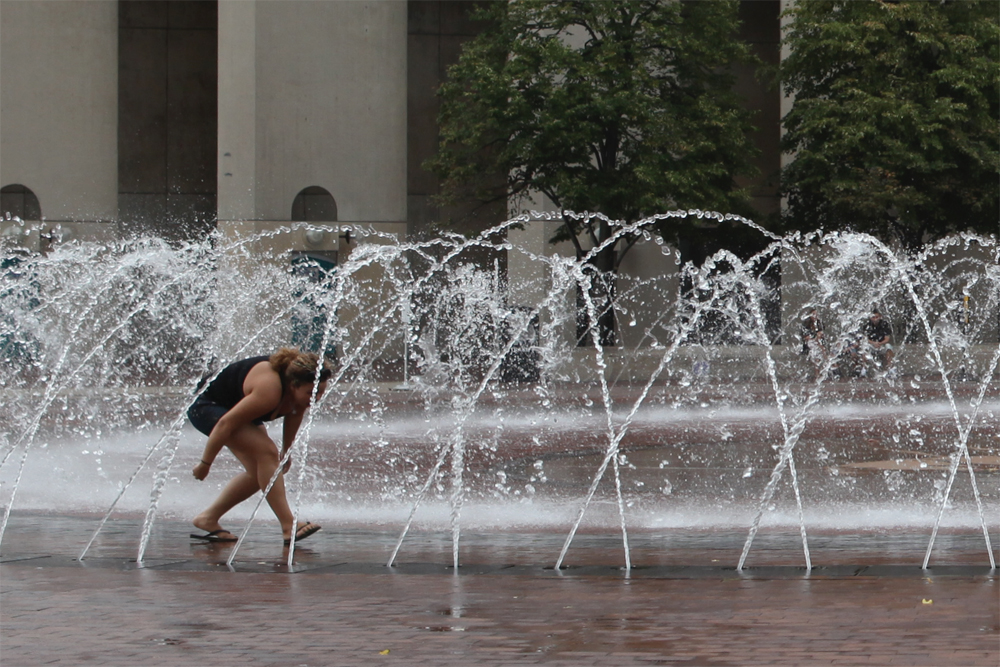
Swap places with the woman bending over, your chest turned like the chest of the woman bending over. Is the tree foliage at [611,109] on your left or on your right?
on your left

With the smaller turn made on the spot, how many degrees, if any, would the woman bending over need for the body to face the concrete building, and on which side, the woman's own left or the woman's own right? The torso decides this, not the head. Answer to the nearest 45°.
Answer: approximately 90° to the woman's own left

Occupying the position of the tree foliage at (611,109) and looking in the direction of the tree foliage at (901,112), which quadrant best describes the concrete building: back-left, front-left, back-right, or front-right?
back-left

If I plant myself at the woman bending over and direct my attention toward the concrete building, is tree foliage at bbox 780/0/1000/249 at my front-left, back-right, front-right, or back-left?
front-right

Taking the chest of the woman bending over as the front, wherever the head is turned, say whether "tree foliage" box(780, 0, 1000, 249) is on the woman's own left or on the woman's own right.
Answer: on the woman's own left

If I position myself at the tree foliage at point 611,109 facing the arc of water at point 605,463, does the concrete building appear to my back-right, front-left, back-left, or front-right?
back-right

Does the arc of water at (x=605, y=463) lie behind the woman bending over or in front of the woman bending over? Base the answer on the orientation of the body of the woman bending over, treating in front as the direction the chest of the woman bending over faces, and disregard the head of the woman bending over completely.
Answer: in front

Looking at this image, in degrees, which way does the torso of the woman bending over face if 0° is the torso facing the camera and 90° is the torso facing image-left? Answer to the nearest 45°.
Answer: approximately 270°
